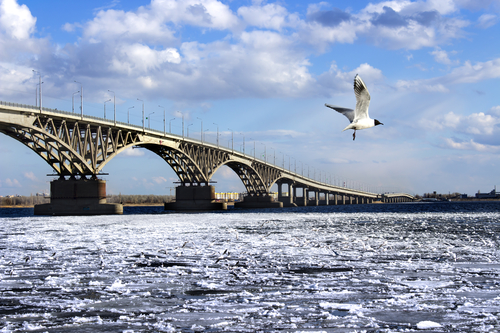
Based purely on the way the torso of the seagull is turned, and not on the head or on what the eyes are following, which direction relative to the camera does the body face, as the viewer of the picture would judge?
to the viewer's right
